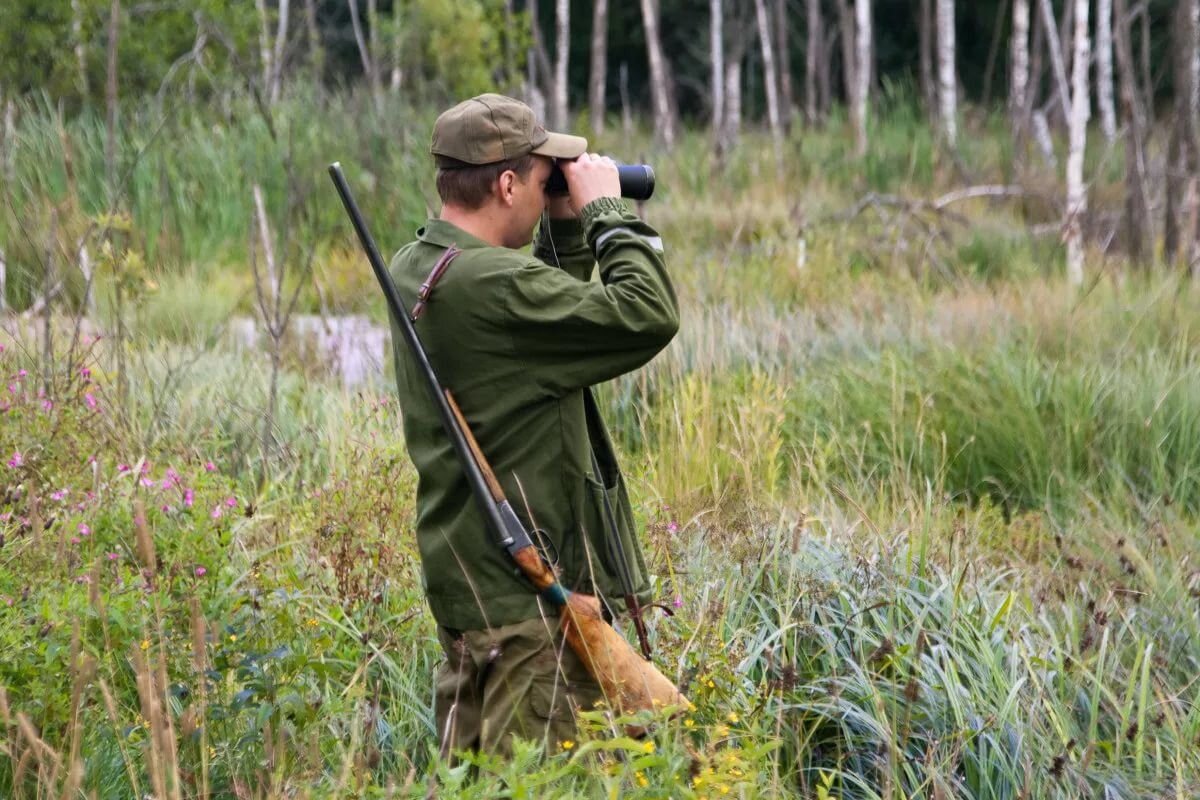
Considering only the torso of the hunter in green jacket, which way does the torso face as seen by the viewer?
to the viewer's right

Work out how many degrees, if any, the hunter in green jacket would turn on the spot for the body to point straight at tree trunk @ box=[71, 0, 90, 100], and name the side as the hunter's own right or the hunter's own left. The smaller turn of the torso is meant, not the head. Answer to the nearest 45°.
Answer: approximately 90° to the hunter's own left
